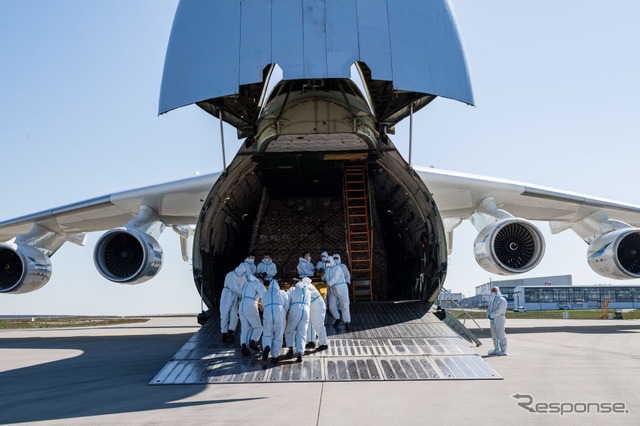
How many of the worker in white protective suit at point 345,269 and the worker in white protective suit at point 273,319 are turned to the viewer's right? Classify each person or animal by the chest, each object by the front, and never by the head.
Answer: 0

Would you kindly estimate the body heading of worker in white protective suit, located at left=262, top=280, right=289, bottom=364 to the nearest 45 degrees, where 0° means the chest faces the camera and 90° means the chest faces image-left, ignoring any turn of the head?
approximately 180°

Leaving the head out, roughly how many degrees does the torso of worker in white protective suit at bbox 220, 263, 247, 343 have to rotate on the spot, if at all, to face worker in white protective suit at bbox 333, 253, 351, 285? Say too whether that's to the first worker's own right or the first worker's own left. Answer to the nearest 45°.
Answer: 0° — they already face them

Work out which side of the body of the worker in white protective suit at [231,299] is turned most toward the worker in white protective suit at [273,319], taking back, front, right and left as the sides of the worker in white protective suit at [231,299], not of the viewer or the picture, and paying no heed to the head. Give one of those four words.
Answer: right

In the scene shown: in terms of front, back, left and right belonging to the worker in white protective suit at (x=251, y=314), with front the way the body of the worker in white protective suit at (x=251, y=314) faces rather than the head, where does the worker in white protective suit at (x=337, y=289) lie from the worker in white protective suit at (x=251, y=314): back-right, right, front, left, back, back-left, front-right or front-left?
front

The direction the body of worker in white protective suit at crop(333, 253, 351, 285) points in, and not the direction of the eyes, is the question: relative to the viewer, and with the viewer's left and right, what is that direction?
facing the viewer and to the left of the viewer

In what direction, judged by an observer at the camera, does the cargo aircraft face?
facing the viewer

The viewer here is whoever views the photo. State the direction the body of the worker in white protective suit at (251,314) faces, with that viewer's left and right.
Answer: facing away from the viewer and to the right of the viewer

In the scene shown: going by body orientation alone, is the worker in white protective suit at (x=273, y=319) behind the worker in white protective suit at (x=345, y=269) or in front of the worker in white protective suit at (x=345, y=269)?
in front

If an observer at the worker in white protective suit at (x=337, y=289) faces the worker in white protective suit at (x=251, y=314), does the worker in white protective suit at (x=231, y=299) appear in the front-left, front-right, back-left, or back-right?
front-right

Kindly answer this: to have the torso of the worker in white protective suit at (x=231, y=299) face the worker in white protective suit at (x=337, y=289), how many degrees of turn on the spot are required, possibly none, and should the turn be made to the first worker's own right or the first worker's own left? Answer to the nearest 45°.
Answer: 0° — they already face them
